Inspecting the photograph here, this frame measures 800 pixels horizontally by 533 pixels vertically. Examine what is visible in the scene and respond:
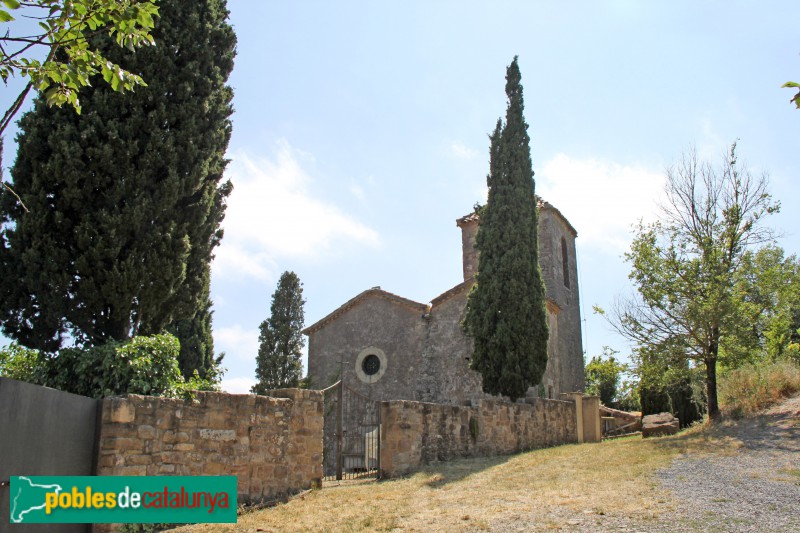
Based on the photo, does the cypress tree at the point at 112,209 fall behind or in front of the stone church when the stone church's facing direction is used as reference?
in front

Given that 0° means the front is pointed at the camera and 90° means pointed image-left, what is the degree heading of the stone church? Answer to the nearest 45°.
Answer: approximately 0°

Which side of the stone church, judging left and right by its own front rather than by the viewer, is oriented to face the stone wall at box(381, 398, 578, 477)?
front

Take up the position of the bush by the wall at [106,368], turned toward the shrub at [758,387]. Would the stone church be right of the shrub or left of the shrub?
left

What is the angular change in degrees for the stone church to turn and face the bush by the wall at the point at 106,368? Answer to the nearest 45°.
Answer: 0° — it already faces it

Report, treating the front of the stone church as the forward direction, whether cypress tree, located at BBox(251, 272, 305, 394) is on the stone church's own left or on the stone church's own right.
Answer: on the stone church's own right

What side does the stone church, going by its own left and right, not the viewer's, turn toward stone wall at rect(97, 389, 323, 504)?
front

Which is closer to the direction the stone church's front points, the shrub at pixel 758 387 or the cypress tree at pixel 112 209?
the cypress tree

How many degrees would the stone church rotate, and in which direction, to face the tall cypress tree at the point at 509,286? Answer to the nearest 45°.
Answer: approximately 45° to its left
